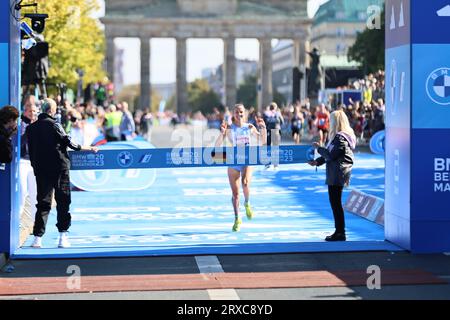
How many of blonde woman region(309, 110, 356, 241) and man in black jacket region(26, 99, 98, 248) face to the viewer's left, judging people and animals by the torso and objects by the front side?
1

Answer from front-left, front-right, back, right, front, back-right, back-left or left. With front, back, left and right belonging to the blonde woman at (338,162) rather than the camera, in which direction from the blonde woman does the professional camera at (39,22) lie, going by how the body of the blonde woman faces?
front

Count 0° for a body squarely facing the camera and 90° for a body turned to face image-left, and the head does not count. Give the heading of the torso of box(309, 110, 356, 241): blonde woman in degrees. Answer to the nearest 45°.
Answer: approximately 90°

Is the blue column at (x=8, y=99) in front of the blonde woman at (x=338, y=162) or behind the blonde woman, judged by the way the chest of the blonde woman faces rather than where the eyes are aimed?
in front

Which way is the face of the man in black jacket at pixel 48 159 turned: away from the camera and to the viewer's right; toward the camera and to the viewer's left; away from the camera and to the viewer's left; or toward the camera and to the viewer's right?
away from the camera and to the viewer's right

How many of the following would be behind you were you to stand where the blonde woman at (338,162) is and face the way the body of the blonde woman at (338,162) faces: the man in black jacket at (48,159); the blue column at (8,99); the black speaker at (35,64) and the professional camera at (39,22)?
0

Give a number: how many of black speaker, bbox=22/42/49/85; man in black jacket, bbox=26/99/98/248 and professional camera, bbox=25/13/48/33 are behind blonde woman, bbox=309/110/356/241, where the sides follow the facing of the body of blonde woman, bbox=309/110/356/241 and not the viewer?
0

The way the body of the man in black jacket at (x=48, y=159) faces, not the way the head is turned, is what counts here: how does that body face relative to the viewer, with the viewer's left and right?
facing away from the viewer and to the right of the viewer
